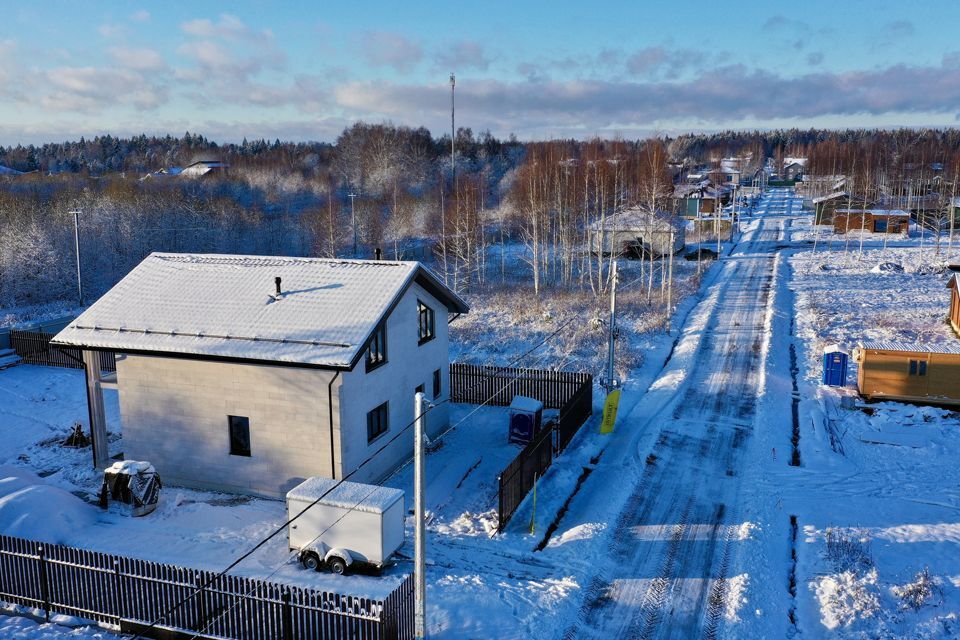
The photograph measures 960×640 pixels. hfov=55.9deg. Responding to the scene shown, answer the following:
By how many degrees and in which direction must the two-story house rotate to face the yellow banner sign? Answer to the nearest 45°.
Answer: approximately 45° to its left

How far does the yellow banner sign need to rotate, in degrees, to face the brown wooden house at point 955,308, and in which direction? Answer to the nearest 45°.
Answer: approximately 135° to its left

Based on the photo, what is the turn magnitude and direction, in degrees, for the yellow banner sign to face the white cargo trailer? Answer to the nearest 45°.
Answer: approximately 45° to its right

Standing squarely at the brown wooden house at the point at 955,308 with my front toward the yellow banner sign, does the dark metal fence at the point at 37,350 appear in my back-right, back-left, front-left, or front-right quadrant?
front-right

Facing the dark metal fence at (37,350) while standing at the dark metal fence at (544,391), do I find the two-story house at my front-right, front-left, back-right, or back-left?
front-left

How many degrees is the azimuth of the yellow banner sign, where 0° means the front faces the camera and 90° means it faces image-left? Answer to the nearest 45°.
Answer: approximately 0°

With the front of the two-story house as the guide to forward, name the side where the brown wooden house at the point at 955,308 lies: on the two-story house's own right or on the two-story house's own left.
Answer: on the two-story house's own left

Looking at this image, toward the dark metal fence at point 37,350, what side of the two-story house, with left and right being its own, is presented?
back

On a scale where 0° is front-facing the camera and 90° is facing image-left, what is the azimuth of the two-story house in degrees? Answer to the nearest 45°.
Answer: approximately 315°

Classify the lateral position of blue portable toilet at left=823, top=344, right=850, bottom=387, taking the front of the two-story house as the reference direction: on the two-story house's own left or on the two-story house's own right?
on the two-story house's own left

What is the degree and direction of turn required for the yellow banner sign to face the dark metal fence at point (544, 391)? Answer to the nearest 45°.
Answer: approximately 135° to its right
